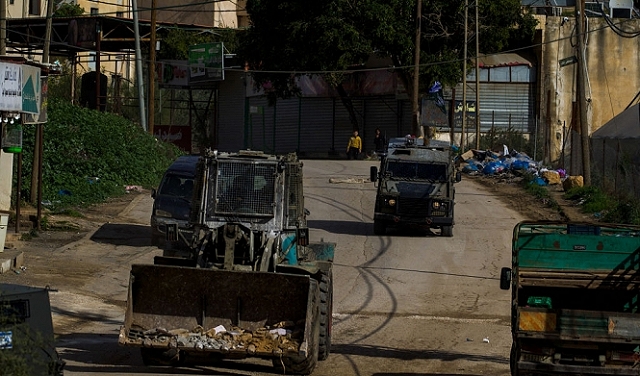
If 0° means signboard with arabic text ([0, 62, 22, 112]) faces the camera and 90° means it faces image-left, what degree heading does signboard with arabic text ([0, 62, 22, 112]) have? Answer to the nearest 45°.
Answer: approximately 0°

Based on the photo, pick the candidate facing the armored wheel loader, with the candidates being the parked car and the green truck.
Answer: the parked car

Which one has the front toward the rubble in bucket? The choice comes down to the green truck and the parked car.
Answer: the parked car

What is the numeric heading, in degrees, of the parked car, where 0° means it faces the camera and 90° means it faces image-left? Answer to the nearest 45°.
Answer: approximately 0°
